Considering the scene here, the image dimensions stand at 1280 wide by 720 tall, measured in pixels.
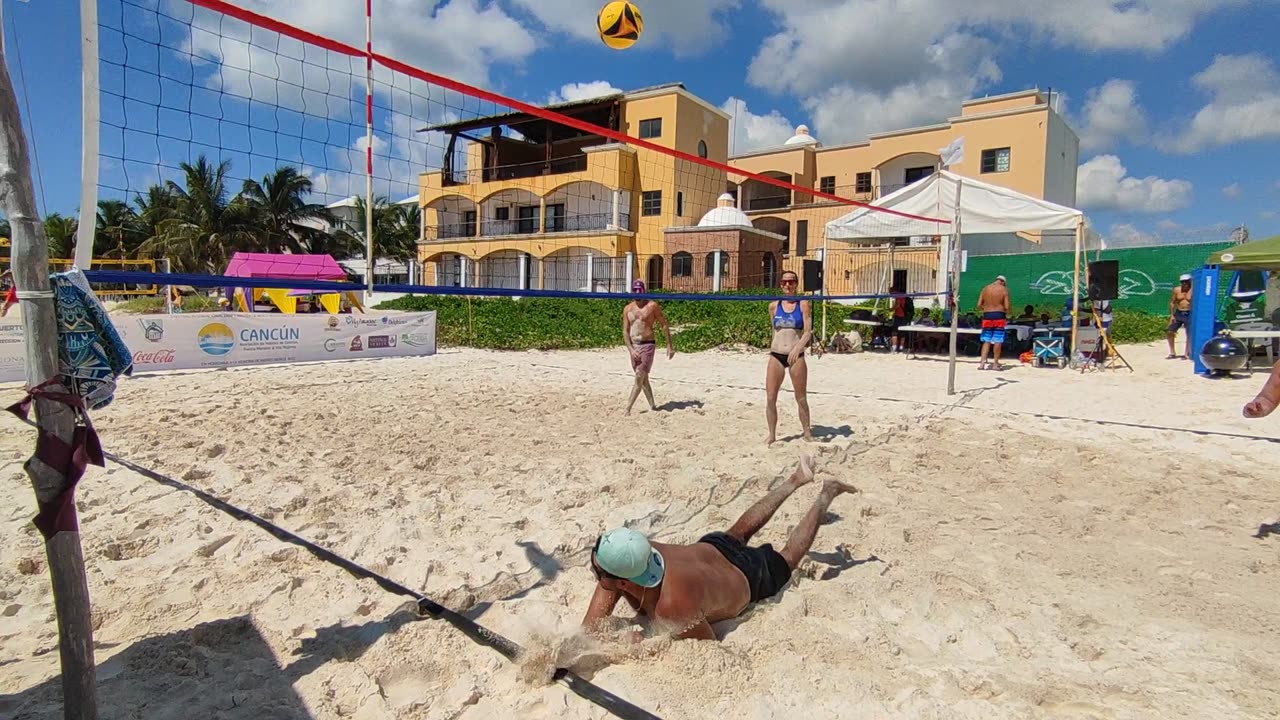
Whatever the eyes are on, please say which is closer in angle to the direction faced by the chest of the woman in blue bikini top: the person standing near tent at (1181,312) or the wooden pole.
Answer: the wooden pole

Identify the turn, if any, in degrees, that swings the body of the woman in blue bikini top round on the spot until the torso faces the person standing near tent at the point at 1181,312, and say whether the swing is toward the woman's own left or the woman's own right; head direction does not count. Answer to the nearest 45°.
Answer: approximately 135° to the woman's own left

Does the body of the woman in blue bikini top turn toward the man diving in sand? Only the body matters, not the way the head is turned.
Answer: yes

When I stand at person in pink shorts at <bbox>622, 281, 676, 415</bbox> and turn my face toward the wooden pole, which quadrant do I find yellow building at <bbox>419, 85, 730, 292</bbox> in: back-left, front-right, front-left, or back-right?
back-right

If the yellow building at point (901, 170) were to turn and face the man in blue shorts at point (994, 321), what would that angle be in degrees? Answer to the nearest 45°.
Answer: approximately 45° to its left

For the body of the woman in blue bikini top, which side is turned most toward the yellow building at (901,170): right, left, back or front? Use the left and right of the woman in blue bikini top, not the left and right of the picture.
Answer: back

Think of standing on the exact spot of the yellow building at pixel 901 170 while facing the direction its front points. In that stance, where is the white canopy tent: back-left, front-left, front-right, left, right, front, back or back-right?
front-left

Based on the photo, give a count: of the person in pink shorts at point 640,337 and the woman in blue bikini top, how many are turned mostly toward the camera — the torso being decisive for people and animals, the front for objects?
2
